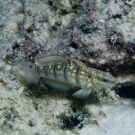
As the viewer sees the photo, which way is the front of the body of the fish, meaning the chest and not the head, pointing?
to the viewer's right
